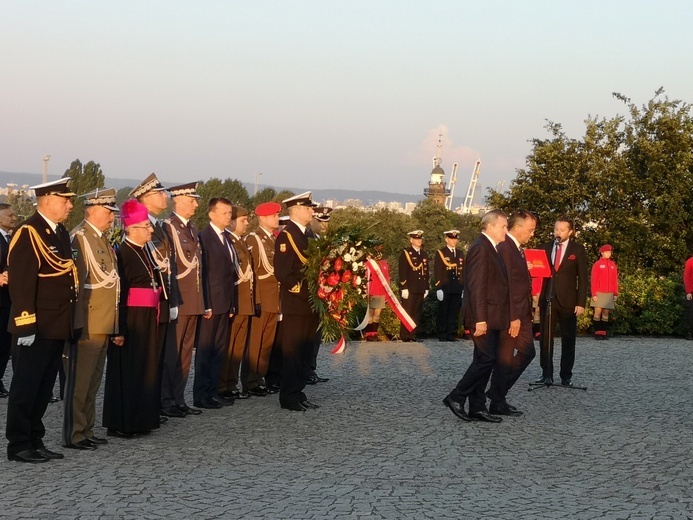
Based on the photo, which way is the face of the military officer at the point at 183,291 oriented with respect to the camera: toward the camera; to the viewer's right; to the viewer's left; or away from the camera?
to the viewer's right

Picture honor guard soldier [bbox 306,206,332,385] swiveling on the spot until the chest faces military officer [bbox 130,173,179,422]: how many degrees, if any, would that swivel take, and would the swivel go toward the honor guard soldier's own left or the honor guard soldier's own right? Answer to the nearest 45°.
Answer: approximately 135° to the honor guard soldier's own right

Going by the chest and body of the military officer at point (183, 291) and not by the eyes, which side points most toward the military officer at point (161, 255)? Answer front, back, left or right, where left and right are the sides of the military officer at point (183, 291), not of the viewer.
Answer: right

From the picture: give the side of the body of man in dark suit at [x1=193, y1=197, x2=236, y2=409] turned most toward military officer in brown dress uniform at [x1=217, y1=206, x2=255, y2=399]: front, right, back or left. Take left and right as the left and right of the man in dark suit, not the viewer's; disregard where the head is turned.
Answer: left

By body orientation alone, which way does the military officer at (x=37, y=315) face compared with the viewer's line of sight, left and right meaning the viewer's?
facing to the right of the viewer

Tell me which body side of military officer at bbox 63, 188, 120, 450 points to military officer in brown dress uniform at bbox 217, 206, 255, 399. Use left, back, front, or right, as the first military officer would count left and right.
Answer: left

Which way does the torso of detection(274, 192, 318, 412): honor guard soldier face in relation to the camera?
to the viewer's right
